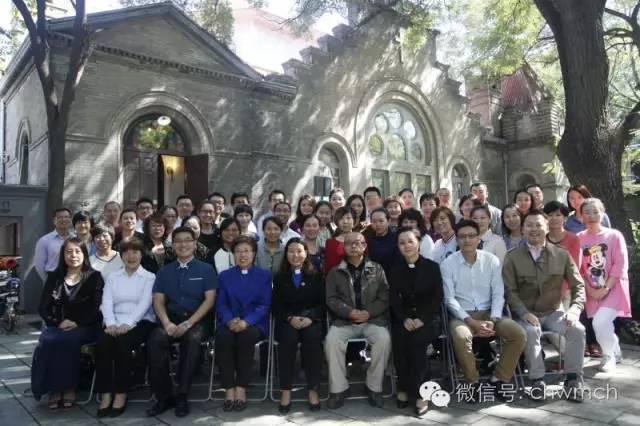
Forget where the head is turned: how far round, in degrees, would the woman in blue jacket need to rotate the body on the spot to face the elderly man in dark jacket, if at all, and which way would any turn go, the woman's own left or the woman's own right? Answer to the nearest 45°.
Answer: approximately 90° to the woman's own left

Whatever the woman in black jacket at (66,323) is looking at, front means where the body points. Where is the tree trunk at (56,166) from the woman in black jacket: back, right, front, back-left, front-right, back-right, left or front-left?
back

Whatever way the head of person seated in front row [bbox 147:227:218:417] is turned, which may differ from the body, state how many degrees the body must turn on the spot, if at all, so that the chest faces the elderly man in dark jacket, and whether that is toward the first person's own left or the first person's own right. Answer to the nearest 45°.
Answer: approximately 90° to the first person's own left

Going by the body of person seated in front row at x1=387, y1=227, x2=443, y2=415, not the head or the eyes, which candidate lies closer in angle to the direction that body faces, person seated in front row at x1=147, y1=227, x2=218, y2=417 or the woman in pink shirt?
the person seated in front row

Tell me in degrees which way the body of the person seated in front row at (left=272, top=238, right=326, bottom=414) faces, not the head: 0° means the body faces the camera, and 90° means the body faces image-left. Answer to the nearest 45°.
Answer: approximately 0°

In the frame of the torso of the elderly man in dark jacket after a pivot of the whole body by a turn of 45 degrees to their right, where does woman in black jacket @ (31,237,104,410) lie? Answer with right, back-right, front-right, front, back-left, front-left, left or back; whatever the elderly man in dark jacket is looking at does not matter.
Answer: front-right

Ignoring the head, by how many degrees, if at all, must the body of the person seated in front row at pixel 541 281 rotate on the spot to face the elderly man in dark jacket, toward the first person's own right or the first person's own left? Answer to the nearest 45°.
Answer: approximately 45° to the first person's own right
